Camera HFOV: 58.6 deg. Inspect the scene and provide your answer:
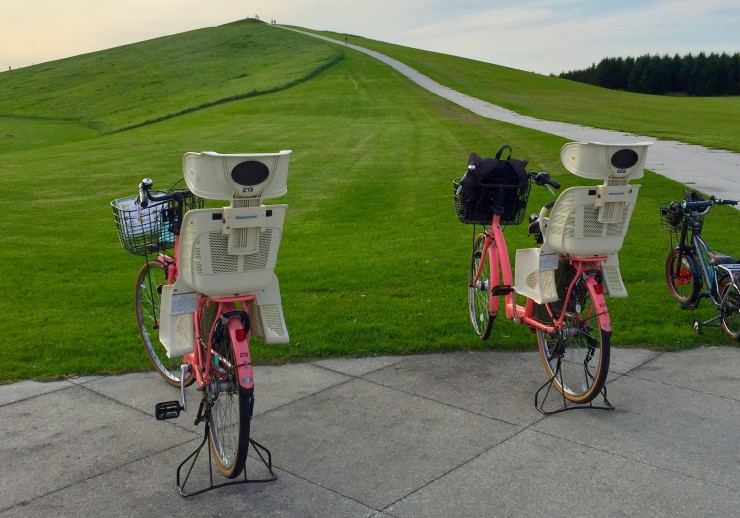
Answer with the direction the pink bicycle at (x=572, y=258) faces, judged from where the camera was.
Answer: facing away from the viewer and to the left of the viewer

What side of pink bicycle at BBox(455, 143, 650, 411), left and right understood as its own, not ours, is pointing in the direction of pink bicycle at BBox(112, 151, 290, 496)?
left
